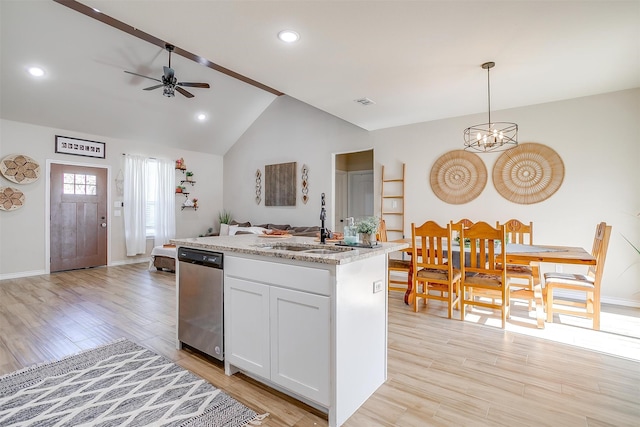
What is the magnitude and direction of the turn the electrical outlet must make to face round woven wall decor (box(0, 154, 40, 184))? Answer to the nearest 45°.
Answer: approximately 135° to its right

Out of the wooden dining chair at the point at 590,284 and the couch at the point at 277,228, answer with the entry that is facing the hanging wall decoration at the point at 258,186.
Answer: the wooden dining chair

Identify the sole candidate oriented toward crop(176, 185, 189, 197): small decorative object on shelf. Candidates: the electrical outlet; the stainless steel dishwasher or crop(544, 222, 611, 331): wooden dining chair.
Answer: the wooden dining chair

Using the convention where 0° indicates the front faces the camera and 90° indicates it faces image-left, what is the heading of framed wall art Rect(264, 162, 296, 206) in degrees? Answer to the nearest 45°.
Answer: approximately 45°

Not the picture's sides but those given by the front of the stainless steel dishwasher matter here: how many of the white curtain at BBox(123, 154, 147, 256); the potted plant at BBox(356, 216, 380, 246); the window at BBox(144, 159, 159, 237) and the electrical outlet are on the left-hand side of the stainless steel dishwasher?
2

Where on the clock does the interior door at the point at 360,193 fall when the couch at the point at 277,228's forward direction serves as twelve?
The interior door is roughly at 7 o'clock from the couch.

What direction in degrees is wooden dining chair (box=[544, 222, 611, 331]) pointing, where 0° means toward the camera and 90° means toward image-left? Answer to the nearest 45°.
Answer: approximately 90°

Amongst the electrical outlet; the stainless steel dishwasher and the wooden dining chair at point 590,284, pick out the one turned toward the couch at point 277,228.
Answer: the wooden dining chair

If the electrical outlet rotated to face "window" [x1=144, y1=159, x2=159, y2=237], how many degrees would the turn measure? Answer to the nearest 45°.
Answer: approximately 180°

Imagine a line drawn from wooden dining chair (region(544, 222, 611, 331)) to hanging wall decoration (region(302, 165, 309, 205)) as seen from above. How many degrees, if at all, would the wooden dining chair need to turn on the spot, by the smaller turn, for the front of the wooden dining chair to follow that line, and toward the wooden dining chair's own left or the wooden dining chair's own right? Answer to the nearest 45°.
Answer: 0° — it already faces it

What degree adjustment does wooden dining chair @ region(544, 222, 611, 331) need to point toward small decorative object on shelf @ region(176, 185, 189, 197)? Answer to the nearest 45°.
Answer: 0° — it already faces it

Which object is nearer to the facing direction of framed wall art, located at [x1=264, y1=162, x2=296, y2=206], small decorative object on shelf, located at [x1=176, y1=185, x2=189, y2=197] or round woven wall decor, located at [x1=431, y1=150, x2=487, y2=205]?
the small decorative object on shelf

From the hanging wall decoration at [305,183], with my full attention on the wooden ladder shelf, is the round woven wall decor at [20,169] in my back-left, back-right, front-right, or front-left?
back-right

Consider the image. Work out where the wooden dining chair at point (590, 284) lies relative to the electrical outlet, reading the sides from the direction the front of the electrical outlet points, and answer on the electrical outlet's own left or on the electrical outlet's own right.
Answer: on the electrical outlet's own left

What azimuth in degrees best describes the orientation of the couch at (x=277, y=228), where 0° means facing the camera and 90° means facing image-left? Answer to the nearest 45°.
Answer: approximately 45°
